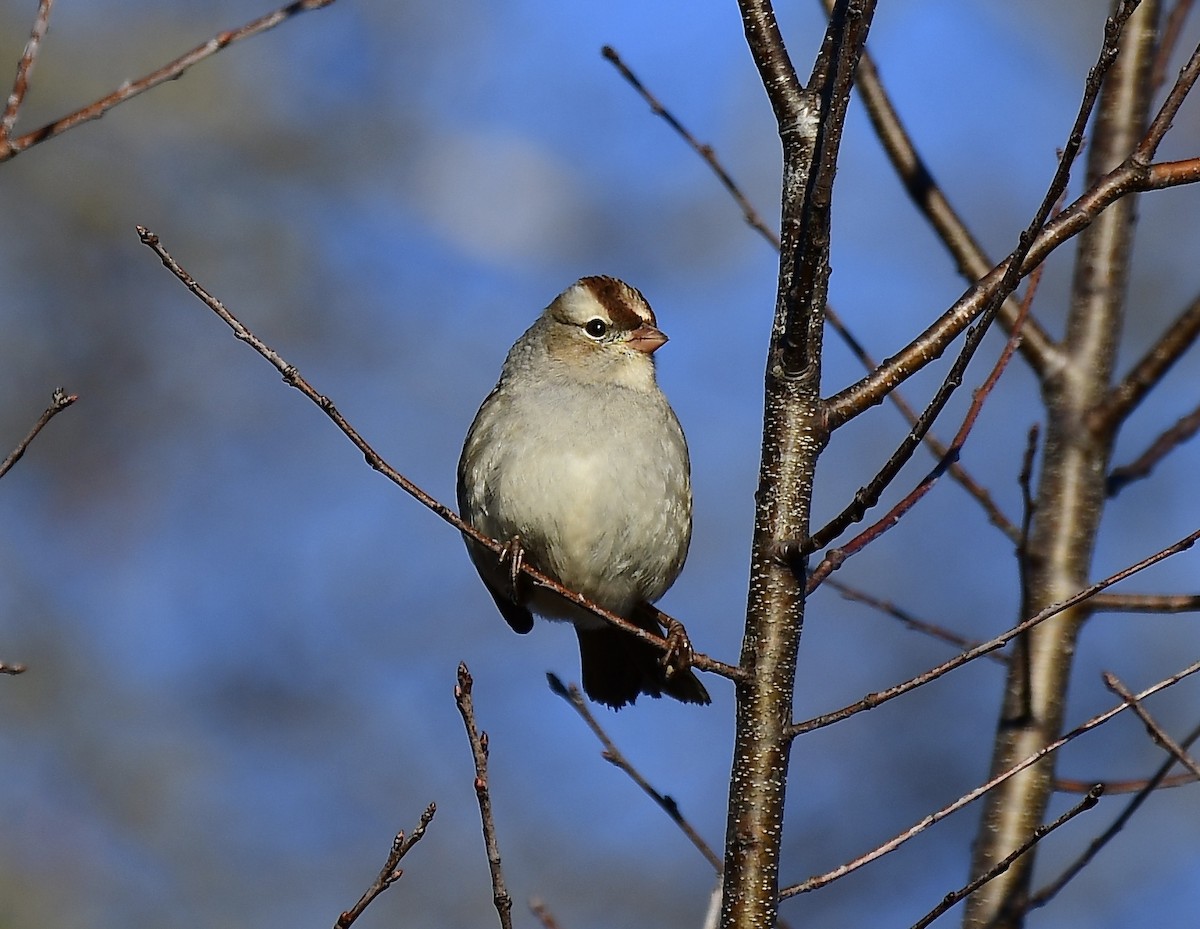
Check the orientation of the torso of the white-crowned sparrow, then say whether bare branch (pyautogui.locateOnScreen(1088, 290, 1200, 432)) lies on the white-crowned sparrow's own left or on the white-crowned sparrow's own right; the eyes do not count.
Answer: on the white-crowned sparrow's own left

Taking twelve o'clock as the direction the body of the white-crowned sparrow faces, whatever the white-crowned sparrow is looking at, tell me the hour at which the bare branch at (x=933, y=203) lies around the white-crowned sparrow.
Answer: The bare branch is roughly at 10 o'clock from the white-crowned sparrow.

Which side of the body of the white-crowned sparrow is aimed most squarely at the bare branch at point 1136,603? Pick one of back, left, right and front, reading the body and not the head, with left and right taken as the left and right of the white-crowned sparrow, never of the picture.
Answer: left

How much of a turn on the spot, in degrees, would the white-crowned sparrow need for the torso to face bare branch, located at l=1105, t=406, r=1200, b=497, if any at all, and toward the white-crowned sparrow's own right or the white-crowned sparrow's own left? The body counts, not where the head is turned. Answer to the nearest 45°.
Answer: approximately 90° to the white-crowned sparrow's own left

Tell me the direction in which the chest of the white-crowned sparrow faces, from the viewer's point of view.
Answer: toward the camera
